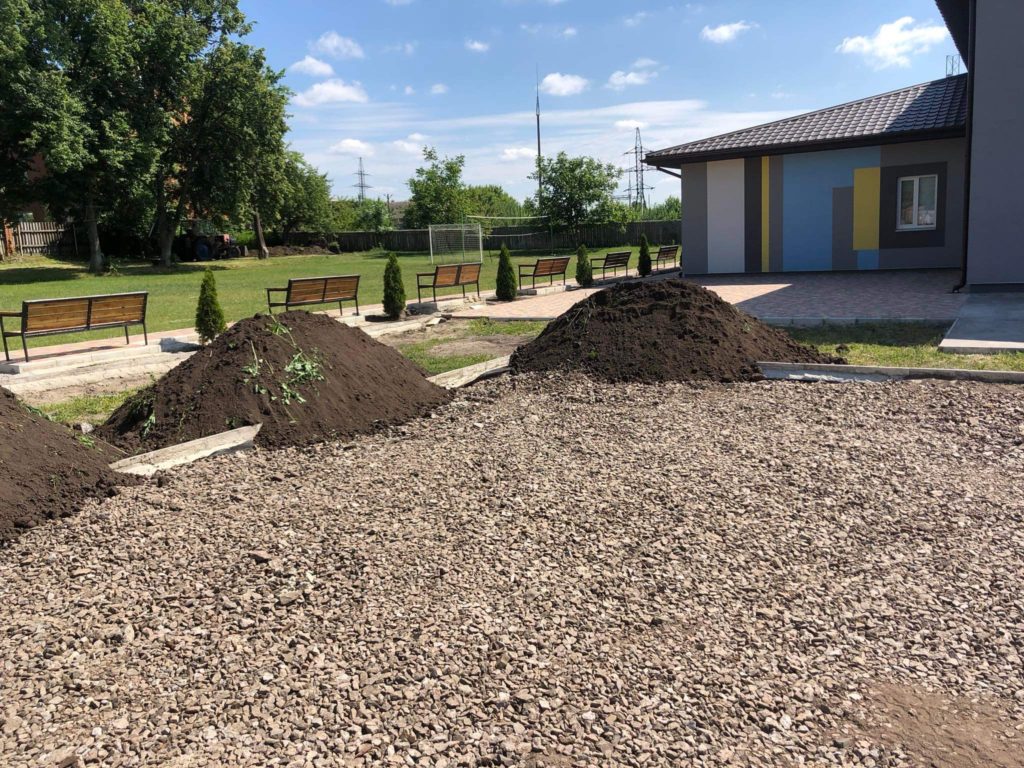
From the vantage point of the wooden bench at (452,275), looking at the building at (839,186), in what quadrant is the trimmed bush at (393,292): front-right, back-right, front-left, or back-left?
back-right

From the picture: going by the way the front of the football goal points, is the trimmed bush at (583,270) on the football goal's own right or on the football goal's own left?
on the football goal's own left

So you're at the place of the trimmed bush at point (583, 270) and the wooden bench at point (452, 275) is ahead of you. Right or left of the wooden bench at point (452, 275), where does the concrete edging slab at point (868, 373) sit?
left

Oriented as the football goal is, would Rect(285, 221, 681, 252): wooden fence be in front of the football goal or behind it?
behind

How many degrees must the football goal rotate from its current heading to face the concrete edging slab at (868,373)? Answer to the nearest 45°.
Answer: approximately 45° to its left
